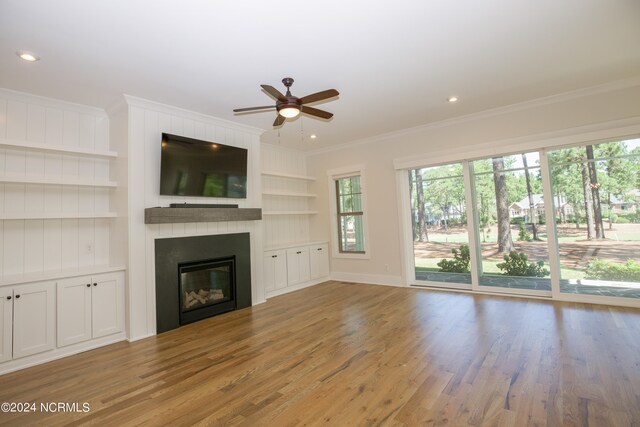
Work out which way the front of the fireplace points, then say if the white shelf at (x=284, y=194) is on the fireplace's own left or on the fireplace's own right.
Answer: on the fireplace's own left

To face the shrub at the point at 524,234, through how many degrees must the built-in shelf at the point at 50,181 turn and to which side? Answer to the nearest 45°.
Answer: approximately 45° to its left

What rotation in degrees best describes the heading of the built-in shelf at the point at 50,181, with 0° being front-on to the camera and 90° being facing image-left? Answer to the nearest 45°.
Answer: approximately 0°

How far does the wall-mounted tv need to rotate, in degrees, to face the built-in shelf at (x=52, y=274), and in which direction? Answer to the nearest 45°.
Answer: approximately 135° to its right

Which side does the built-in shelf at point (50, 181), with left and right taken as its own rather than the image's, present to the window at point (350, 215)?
left

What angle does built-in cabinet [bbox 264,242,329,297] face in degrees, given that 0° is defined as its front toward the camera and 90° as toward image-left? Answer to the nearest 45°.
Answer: approximately 315°

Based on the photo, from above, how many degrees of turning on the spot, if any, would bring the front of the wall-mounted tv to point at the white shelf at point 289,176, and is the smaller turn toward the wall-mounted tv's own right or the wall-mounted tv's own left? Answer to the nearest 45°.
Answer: approximately 90° to the wall-mounted tv's own left

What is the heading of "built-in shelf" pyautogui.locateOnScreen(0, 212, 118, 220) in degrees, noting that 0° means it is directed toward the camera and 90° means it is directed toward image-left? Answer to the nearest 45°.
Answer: approximately 0°

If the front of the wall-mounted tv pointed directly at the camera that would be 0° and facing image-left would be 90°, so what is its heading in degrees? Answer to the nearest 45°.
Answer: approximately 315°
